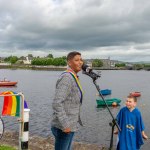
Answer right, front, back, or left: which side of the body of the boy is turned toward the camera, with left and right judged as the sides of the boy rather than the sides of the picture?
front

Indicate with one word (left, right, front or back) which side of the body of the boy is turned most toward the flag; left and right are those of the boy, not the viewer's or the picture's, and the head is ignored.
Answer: right
